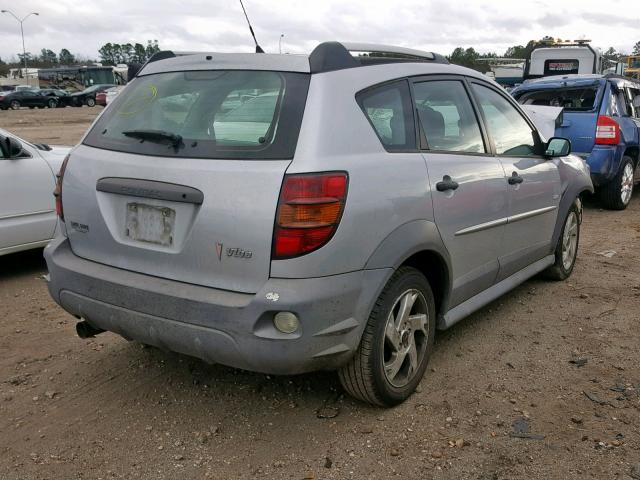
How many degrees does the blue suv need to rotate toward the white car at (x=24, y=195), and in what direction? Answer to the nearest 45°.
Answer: approximately 180°

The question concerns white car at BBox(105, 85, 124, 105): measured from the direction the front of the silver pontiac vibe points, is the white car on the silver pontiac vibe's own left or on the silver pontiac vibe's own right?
on the silver pontiac vibe's own left

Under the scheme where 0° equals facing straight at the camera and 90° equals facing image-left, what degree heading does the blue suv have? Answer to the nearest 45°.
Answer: approximately 225°

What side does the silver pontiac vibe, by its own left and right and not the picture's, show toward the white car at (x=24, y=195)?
left

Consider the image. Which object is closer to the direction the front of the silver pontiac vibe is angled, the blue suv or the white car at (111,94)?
the blue suv

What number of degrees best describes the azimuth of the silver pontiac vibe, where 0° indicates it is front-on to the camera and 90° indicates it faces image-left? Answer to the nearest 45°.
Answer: approximately 225°
